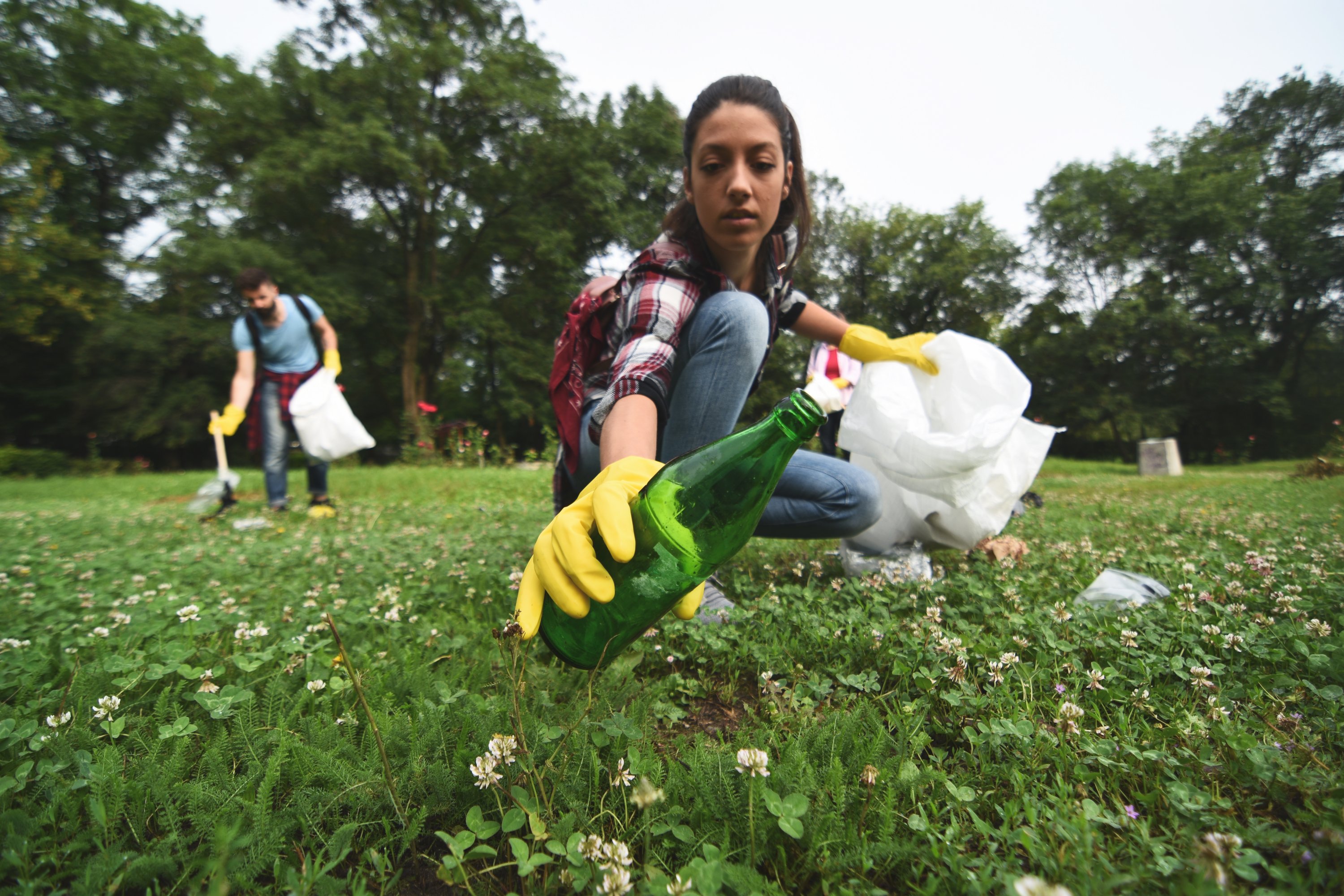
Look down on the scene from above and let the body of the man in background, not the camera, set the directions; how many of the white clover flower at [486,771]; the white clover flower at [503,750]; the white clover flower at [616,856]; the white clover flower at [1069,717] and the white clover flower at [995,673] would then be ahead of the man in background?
5

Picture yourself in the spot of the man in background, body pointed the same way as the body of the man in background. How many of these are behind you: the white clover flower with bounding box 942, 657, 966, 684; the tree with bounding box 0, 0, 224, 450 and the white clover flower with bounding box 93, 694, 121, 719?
1

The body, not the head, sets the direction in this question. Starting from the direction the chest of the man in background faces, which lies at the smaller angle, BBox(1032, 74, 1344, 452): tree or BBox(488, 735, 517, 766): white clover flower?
the white clover flower

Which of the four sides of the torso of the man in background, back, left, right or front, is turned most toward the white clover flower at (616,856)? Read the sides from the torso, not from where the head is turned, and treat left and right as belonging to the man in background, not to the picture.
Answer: front

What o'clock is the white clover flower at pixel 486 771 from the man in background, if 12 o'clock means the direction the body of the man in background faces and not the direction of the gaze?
The white clover flower is roughly at 12 o'clock from the man in background.

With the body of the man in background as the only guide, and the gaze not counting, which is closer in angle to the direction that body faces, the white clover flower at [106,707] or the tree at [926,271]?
the white clover flower

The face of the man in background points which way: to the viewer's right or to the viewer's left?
to the viewer's left

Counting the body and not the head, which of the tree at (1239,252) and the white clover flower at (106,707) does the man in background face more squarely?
the white clover flower

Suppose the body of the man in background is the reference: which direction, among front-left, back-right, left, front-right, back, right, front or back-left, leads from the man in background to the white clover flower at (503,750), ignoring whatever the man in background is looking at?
front

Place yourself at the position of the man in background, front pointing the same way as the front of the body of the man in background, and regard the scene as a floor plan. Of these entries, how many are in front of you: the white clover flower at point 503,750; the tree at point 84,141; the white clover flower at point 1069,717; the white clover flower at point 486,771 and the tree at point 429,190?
3

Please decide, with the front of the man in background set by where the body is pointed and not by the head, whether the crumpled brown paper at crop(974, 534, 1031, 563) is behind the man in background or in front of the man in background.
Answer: in front

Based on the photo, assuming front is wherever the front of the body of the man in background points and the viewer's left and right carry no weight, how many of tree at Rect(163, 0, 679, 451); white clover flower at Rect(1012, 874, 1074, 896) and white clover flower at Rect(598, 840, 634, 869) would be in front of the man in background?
2

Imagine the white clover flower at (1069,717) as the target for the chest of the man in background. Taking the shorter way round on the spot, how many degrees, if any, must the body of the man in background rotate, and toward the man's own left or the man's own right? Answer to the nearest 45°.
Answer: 0° — they already face it

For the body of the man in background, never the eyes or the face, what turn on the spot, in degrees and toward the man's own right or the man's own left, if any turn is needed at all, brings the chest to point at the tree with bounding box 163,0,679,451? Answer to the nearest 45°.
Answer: approximately 180°

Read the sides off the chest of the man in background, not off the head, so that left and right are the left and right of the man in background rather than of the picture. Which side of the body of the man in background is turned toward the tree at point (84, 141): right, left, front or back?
back

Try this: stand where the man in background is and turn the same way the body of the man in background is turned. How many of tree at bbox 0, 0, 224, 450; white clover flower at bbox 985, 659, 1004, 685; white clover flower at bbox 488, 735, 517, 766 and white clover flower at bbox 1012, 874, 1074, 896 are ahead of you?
3

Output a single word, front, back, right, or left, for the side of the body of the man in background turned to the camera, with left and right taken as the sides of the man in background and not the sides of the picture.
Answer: front

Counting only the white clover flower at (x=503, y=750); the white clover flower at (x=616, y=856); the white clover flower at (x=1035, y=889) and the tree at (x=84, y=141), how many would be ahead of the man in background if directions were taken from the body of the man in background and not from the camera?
3

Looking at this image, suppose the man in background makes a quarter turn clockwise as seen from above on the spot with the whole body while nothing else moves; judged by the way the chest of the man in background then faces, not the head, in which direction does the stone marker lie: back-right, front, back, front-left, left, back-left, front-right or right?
back

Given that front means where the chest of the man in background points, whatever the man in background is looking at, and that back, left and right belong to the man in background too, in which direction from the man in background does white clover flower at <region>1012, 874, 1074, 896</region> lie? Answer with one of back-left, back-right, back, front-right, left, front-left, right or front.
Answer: front
